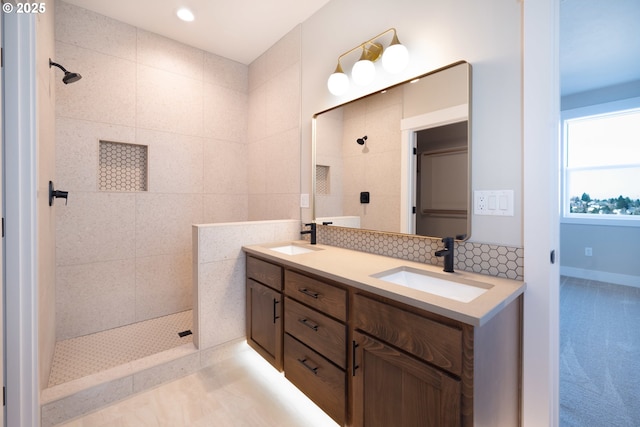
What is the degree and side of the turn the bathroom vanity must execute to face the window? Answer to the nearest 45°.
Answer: approximately 180°

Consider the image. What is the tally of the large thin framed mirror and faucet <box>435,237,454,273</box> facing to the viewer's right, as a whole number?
0

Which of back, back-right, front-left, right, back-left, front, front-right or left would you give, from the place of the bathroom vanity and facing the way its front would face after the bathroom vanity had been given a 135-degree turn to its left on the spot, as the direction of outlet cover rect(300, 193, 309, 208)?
back-left

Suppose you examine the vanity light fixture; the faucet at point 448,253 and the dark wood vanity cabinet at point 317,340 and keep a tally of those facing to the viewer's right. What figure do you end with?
0

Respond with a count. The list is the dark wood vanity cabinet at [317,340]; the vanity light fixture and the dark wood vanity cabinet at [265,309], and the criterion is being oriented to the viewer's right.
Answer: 0

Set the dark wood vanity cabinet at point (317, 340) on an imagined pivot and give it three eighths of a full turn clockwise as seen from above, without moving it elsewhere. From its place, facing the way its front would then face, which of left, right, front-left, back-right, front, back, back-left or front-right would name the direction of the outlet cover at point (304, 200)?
front

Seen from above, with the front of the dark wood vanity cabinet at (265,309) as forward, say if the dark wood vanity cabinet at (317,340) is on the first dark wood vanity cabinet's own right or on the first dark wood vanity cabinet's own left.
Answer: on the first dark wood vanity cabinet's own left

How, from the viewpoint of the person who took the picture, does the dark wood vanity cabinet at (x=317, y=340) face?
facing the viewer and to the left of the viewer

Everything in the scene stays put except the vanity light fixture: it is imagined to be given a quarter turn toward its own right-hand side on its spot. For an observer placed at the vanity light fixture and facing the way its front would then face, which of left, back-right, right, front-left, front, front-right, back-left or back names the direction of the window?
right

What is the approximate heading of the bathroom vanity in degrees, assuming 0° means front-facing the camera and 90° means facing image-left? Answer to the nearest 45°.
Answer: approximately 45°

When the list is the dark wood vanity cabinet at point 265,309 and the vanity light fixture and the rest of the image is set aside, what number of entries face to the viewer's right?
0

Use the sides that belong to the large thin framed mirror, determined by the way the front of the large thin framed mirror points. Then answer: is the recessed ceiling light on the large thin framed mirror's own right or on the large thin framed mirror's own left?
on the large thin framed mirror's own right
